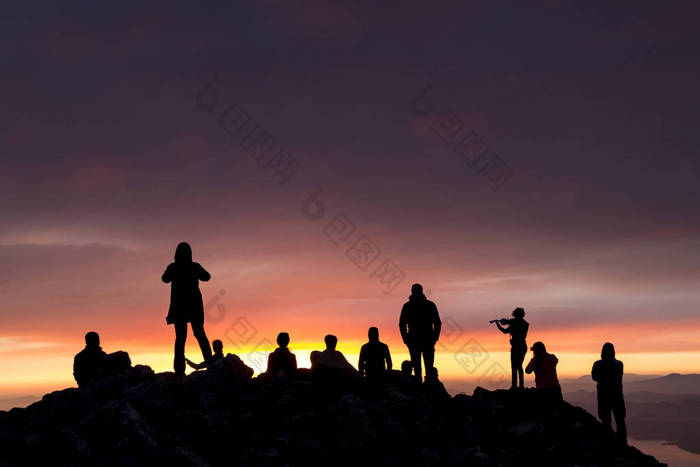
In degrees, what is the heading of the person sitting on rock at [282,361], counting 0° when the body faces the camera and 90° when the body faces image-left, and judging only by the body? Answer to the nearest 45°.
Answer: approximately 180°

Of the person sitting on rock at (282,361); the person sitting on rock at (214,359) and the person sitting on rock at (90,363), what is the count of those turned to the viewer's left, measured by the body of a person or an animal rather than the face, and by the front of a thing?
1

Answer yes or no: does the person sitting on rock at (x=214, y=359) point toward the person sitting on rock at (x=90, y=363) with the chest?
yes

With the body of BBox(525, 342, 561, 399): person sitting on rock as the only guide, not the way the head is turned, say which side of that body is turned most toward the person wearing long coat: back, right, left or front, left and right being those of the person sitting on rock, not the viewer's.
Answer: left

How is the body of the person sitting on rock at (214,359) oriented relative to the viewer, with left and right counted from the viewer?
facing to the left of the viewer

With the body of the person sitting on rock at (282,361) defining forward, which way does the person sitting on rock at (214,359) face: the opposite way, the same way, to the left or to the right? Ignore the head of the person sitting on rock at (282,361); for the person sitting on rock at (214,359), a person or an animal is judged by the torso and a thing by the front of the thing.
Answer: to the left

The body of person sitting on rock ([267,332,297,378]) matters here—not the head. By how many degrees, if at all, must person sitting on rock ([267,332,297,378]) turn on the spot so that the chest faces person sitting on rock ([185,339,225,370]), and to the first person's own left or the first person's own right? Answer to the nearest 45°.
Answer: approximately 135° to the first person's own left

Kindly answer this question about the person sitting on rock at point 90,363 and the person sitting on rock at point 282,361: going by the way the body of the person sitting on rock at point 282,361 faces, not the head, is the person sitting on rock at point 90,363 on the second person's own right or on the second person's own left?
on the second person's own left

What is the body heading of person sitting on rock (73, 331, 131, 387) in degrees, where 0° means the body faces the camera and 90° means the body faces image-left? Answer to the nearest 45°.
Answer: approximately 225°

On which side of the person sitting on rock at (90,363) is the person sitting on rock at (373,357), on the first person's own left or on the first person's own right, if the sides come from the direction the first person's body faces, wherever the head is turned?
on the first person's own right

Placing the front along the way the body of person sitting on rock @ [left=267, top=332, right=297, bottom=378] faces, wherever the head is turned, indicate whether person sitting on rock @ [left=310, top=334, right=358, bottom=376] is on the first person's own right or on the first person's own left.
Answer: on the first person's own right
